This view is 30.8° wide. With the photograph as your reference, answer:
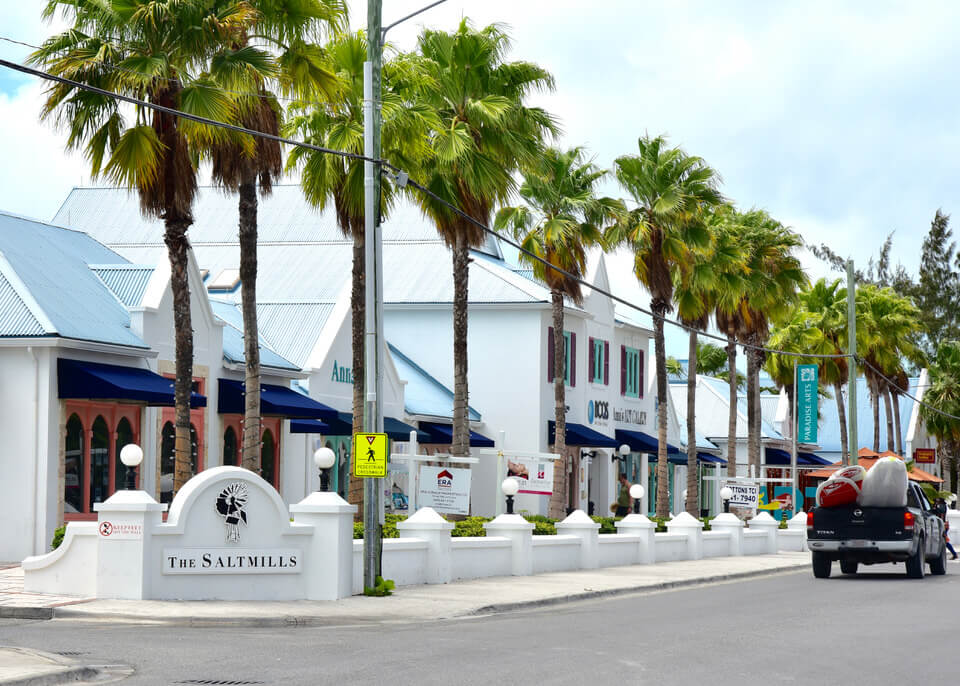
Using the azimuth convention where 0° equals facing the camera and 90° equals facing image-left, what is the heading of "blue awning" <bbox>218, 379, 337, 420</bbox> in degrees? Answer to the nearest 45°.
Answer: approximately 315°

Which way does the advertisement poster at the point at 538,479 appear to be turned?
toward the camera

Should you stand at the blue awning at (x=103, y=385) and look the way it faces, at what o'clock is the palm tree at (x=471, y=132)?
The palm tree is roughly at 10 o'clock from the blue awning.

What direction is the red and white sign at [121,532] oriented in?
toward the camera

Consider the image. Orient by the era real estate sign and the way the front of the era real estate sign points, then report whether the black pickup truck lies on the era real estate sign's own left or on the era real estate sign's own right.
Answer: on the era real estate sign's own left

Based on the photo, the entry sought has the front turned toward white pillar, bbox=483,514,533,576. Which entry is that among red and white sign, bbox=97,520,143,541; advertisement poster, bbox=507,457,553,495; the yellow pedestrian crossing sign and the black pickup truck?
the advertisement poster

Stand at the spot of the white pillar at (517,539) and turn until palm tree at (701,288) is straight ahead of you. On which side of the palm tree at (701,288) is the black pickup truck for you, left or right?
right

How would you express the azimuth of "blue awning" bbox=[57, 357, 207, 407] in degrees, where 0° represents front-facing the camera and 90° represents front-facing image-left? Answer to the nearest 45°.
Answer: approximately 315°

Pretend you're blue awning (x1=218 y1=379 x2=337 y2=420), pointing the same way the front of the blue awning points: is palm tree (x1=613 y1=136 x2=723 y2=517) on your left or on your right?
on your left

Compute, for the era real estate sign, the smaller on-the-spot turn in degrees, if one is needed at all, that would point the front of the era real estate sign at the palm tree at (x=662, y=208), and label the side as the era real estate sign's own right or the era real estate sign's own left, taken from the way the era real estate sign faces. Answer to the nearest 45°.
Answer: approximately 135° to the era real estate sign's own left

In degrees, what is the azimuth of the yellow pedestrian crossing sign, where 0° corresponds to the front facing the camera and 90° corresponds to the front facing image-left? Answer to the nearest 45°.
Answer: approximately 0°

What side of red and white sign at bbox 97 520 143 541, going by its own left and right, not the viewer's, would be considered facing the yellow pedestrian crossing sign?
left

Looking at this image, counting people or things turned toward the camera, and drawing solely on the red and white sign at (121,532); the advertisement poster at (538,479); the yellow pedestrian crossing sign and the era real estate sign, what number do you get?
4

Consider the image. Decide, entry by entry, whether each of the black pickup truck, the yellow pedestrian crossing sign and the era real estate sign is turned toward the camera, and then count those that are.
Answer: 2
